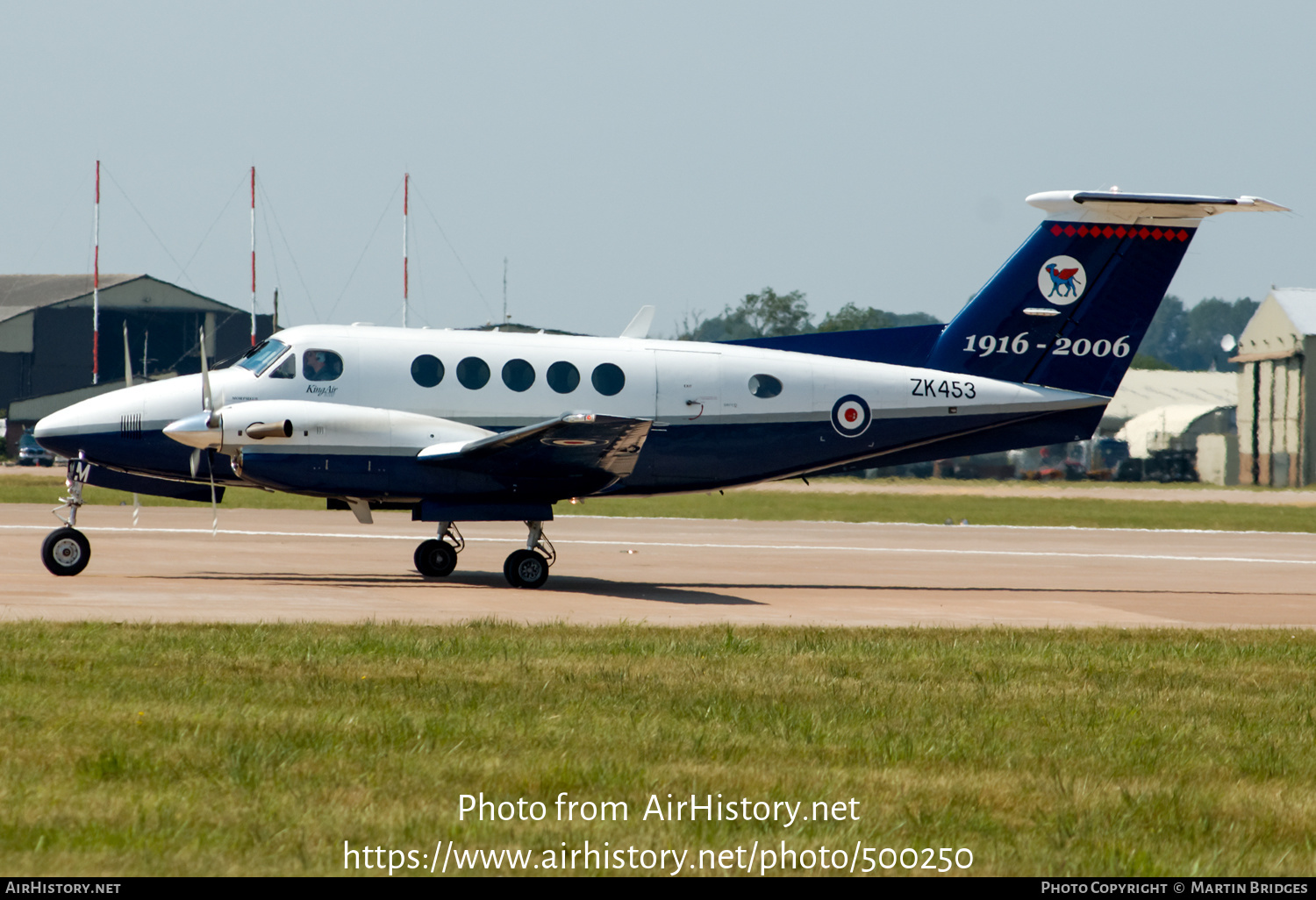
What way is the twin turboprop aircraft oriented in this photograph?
to the viewer's left
